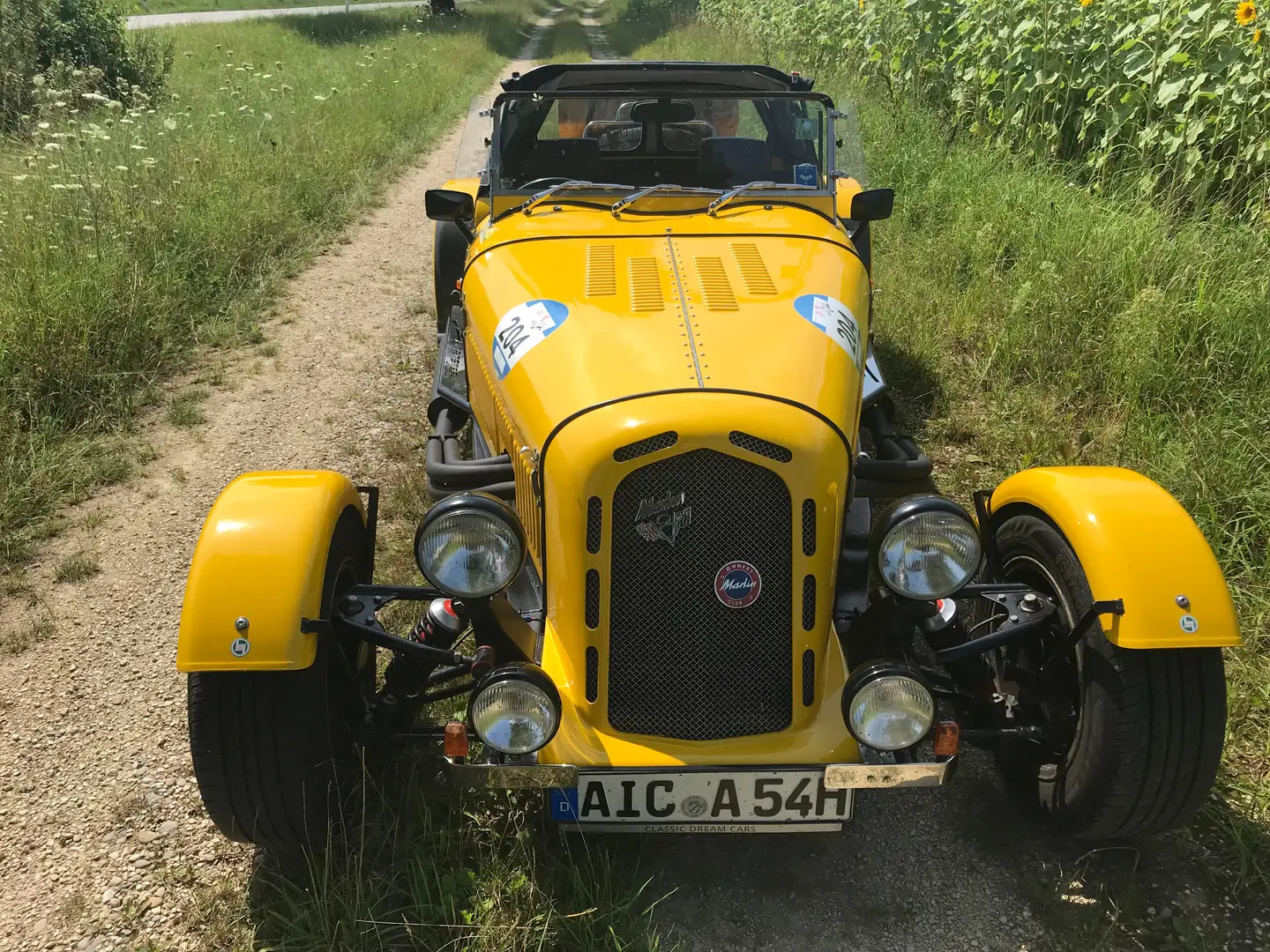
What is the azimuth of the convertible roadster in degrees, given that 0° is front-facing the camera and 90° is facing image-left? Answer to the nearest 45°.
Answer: approximately 0°
